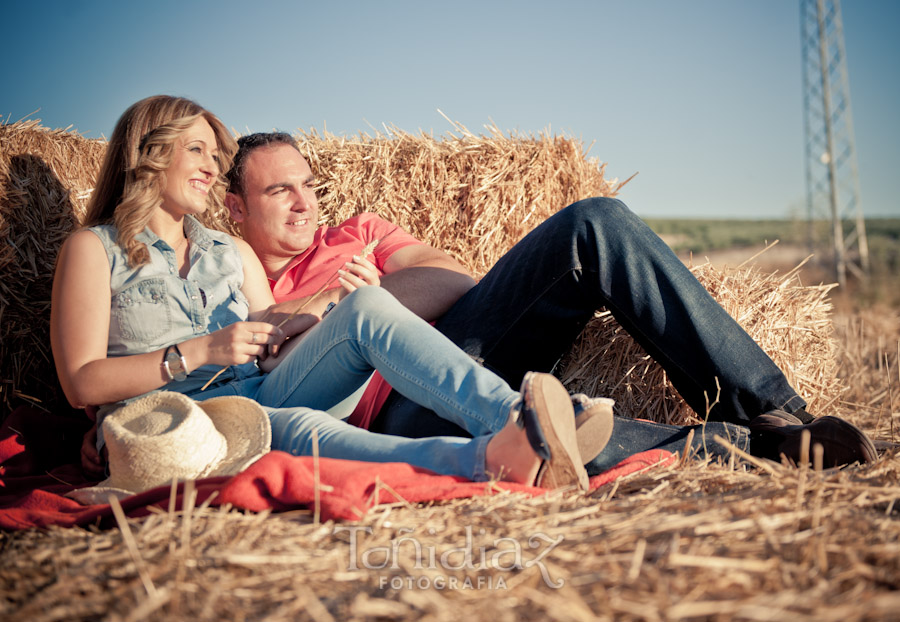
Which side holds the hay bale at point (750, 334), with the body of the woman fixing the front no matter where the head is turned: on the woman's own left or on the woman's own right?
on the woman's own left

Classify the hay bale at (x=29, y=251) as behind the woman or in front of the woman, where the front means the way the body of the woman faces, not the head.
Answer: behind

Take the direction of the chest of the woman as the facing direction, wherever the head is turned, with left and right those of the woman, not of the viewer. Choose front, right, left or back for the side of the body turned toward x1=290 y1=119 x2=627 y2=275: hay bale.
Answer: left

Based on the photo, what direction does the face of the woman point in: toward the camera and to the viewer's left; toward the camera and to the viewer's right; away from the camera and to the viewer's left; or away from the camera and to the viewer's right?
toward the camera and to the viewer's right

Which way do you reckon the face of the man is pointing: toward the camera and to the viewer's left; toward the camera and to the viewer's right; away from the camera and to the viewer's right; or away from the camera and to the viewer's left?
toward the camera and to the viewer's right

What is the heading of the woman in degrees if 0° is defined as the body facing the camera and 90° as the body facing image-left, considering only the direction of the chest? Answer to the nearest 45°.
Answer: approximately 315°

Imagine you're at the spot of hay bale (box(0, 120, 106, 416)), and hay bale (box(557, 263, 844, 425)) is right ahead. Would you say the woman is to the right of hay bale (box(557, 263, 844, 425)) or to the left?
right
